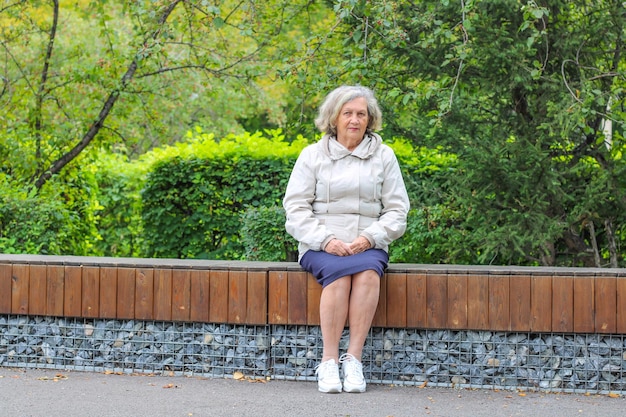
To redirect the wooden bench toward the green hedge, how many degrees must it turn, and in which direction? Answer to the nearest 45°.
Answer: approximately 180°

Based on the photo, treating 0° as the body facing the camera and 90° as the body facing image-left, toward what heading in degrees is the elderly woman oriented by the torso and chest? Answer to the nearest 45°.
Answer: approximately 0°

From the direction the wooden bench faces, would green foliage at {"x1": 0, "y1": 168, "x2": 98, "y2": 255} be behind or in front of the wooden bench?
behind

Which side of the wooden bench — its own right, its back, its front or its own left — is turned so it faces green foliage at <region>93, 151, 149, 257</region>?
back

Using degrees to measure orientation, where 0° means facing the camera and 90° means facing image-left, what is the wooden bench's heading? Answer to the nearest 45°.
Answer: approximately 0°

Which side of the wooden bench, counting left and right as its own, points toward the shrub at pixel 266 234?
back
